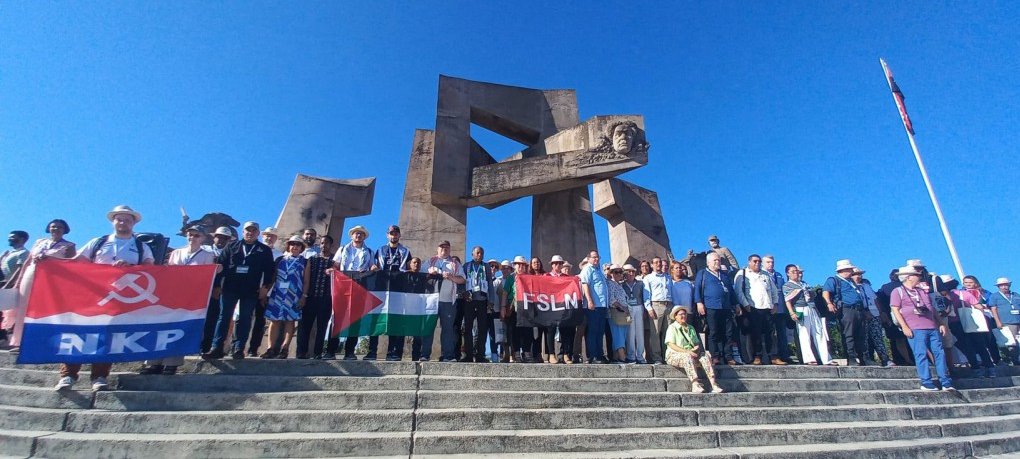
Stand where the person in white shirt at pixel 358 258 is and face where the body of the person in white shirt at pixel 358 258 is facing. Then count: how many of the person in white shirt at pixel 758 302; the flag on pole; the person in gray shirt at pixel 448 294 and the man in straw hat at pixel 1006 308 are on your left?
4

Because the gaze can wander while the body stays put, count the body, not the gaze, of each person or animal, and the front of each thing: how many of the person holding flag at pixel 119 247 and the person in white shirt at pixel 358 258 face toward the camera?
2

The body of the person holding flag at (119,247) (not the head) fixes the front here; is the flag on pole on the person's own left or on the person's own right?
on the person's own left

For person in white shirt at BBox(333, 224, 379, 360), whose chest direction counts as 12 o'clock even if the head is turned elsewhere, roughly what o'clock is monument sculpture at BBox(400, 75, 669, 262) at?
The monument sculpture is roughly at 8 o'clock from the person in white shirt.

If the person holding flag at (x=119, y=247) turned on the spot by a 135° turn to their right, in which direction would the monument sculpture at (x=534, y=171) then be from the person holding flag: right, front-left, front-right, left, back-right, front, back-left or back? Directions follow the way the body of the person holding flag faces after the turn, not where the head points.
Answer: back-right

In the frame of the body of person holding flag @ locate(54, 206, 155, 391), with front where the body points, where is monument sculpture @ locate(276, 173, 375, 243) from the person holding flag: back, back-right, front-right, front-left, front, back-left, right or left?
back-left

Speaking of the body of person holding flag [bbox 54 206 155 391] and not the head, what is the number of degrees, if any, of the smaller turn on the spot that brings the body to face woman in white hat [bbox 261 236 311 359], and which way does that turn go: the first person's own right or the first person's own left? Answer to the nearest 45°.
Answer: approximately 90° to the first person's own left

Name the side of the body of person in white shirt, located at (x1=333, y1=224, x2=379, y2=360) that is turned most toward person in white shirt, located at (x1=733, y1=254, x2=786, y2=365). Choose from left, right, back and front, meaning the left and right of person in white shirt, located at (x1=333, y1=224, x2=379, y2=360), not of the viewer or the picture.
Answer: left

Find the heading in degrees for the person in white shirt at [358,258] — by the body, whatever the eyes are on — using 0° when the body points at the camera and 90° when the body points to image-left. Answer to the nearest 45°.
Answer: approximately 0°

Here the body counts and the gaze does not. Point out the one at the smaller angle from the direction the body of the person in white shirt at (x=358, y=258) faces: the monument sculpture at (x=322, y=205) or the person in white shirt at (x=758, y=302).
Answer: the person in white shirt

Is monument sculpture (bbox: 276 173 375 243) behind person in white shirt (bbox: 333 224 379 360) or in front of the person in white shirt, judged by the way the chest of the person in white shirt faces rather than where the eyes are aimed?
behind

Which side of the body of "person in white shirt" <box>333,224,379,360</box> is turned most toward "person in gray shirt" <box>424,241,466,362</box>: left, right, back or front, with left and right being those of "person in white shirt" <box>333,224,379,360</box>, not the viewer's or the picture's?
left
